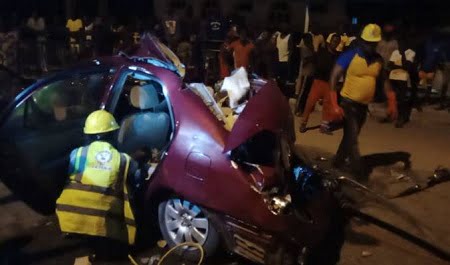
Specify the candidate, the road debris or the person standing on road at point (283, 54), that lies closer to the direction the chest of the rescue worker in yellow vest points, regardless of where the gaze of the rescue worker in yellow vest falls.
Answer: the person standing on road

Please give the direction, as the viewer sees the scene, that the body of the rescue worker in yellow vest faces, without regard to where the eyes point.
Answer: away from the camera

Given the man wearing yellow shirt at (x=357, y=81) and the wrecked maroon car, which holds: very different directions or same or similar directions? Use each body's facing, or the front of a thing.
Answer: very different directions

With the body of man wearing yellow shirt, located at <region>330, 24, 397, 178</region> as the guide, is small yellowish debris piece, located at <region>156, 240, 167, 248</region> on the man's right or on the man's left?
on the man's right

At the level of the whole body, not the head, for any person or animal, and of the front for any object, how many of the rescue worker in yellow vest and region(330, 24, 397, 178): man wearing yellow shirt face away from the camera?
1

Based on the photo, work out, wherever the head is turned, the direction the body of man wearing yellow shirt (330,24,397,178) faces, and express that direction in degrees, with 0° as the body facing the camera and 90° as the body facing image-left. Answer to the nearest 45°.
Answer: approximately 315°

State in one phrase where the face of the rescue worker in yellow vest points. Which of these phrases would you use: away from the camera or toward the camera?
away from the camera

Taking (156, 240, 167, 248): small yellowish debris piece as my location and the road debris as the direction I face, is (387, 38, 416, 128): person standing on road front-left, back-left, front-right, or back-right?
front-left
